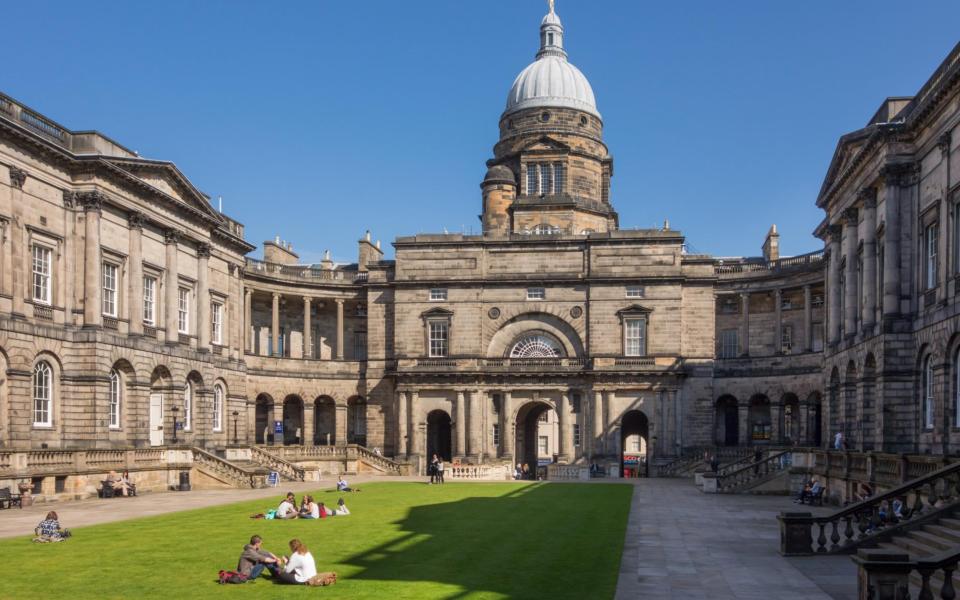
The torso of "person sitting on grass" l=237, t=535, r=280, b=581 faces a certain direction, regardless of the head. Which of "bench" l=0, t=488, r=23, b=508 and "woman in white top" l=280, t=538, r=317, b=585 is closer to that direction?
the woman in white top

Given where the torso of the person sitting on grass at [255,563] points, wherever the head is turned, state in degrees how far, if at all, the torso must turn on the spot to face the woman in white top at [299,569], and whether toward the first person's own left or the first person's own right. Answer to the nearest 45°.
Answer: approximately 45° to the first person's own right

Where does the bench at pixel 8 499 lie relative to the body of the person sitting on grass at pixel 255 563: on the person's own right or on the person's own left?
on the person's own left

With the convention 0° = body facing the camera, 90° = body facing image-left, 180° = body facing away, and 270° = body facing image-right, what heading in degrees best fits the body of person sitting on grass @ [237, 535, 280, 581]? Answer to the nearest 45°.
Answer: approximately 270°

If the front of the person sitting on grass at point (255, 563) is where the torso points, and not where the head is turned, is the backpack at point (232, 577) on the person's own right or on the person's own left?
on the person's own right
